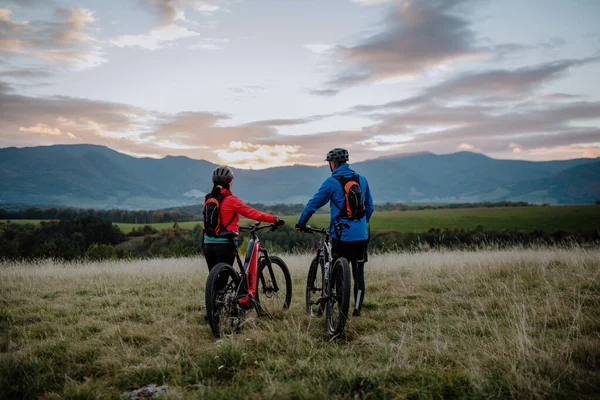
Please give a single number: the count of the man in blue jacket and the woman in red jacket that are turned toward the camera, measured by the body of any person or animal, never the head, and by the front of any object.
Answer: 0

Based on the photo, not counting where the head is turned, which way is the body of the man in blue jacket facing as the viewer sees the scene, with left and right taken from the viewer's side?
facing away from the viewer and to the left of the viewer

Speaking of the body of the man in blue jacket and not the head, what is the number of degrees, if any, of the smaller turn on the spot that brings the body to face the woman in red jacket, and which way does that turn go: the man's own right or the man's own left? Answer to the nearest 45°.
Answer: approximately 45° to the man's own left

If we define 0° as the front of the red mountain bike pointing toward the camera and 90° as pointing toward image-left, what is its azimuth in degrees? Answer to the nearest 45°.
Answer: approximately 225°

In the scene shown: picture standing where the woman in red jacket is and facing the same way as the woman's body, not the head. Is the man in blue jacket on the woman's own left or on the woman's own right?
on the woman's own right

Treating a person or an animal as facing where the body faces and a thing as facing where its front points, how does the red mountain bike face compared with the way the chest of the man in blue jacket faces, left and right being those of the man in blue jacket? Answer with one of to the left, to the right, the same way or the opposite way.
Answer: to the right

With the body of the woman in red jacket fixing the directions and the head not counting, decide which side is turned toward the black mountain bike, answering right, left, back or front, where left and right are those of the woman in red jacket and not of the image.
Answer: right

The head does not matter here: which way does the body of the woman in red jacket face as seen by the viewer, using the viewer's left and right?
facing away from the viewer and to the right of the viewer
